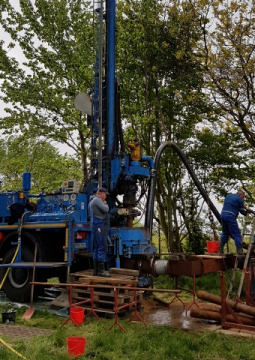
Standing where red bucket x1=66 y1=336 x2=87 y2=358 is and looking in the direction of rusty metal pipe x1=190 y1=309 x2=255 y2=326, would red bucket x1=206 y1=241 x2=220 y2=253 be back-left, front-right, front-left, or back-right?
front-left

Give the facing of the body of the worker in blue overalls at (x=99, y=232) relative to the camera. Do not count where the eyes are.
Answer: to the viewer's right

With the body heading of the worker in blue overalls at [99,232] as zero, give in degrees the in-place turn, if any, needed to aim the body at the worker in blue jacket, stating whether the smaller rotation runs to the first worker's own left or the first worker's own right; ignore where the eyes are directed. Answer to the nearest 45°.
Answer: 0° — they already face them

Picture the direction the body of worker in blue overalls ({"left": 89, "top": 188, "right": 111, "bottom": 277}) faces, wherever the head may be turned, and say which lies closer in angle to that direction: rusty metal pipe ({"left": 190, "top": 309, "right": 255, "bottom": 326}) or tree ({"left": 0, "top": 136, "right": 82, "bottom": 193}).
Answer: the rusty metal pipe

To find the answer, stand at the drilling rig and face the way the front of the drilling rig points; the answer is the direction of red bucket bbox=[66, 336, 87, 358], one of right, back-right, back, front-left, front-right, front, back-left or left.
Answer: back-left

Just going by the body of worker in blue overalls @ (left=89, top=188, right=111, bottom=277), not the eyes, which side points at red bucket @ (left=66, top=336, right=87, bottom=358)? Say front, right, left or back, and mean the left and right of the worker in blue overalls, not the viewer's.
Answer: right

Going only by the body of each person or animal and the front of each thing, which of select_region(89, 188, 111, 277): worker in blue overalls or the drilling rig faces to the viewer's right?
the worker in blue overalls

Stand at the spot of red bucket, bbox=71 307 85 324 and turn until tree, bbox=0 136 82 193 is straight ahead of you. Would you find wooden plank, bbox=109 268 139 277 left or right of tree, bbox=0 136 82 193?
right

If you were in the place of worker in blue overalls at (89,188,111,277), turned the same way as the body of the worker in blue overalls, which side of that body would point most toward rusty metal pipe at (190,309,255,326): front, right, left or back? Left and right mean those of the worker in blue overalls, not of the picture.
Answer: front

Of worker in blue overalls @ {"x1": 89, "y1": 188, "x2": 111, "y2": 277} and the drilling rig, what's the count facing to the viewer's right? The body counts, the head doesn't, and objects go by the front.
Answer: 1

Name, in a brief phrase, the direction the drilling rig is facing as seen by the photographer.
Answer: facing away from the viewer and to the left of the viewer
